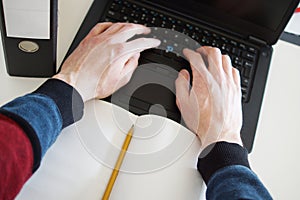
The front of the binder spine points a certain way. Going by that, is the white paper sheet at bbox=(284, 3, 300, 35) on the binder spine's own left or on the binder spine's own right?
on the binder spine's own left

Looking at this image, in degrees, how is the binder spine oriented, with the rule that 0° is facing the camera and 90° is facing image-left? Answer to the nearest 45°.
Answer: approximately 0°
